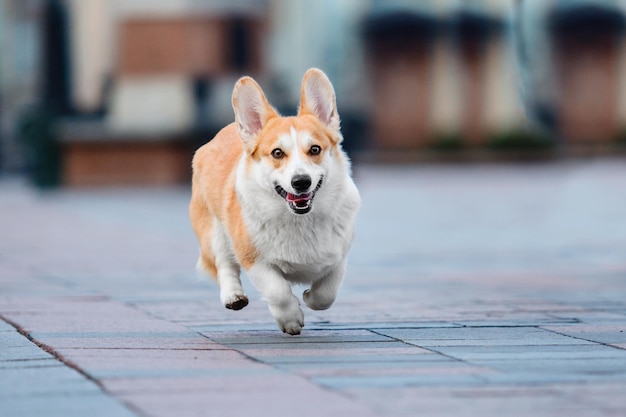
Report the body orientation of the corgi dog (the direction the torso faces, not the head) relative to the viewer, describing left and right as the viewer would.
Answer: facing the viewer and to the right of the viewer
